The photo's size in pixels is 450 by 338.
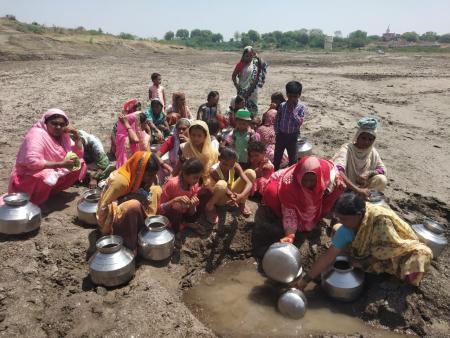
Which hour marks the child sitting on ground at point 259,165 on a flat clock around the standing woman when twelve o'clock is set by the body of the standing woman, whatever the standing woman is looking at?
The child sitting on ground is roughly at 12 o'clock from the standing woman.

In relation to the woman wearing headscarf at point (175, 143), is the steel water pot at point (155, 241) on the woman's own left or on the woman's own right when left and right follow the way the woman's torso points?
on the woman's own right

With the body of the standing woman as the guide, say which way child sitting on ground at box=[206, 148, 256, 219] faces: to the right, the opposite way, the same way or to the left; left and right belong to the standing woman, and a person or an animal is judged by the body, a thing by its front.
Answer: the same way

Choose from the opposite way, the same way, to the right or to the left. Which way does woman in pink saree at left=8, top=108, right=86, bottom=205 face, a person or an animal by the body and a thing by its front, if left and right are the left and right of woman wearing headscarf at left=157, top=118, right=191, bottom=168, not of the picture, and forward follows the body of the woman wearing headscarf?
the same way

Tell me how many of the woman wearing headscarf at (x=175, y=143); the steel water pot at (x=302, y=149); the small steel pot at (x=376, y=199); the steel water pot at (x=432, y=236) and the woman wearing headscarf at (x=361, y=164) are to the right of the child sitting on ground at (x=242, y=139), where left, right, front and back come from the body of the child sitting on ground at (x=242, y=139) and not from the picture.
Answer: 1

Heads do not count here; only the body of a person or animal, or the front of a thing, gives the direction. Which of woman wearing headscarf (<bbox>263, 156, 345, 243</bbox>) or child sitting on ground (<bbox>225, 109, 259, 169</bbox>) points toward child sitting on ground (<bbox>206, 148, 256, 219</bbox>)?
child sitting on ground (<bbox>225, 109, 259, 169</bbox>)

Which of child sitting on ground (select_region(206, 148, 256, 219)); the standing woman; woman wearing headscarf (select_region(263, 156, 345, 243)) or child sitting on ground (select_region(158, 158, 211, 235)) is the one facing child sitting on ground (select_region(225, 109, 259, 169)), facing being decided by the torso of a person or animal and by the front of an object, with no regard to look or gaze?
the standing woman

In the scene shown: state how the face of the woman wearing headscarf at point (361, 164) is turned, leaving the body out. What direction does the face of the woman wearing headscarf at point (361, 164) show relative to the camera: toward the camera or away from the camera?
toward the camera

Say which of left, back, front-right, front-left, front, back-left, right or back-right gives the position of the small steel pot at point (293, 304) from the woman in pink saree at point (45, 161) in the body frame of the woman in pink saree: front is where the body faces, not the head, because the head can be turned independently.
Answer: front

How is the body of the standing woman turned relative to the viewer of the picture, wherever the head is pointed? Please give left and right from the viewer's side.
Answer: facing the viewer

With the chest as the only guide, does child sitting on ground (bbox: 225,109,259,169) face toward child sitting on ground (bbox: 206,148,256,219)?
yes

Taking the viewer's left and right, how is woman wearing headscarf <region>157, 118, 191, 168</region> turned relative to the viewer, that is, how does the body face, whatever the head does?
facing the viewer and to the right of the viewer

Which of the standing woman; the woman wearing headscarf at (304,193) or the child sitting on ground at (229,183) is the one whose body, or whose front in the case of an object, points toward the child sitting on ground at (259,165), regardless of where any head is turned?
the standing woman

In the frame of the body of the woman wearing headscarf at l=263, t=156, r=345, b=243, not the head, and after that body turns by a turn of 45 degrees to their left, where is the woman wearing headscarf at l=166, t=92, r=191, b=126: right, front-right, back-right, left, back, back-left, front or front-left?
back

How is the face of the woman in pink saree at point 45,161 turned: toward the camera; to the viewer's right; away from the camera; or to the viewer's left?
toward the camera

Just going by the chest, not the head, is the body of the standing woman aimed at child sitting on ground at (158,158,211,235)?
yes

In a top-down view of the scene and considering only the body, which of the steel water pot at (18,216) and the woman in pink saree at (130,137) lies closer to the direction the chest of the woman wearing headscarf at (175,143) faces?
the steel water pot

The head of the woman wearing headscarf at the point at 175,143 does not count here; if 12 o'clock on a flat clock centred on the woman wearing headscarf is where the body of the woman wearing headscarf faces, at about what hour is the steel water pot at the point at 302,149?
The steel water pot is roughly at 10 o'clock from the woman wearing headscarf.

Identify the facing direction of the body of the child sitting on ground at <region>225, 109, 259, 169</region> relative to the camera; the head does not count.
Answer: toward the camera

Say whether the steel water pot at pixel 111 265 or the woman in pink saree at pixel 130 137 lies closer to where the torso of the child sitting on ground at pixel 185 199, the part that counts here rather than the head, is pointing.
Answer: the steel water pot
